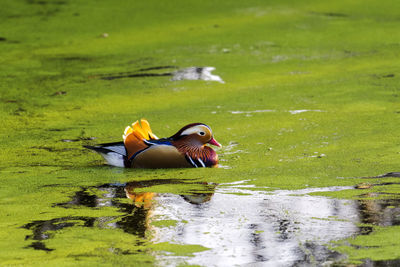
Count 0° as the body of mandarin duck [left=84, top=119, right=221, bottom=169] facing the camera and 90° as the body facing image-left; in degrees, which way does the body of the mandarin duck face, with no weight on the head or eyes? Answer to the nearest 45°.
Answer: approximately 270°
